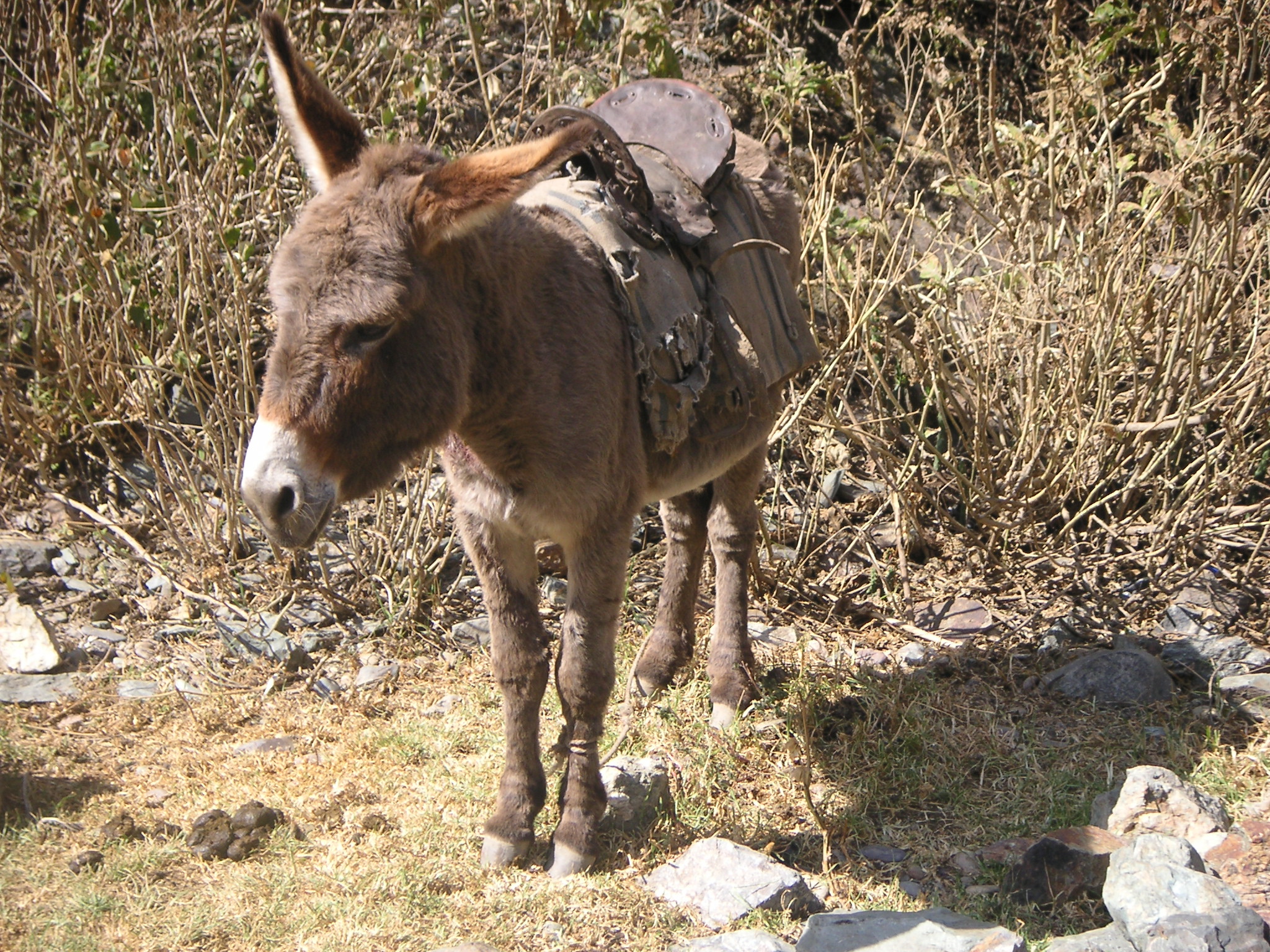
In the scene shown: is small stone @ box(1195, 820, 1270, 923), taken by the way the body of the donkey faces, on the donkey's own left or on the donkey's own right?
on the donkey's own left

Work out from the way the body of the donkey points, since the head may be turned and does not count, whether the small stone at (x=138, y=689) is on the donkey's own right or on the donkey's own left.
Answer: on the donkey's own right

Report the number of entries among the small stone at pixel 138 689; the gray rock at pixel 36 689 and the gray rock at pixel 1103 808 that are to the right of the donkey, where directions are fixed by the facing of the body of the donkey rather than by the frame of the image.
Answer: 2

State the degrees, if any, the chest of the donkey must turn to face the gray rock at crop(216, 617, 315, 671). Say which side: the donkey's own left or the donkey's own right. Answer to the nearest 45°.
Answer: approximately 90° to the donkey's own right

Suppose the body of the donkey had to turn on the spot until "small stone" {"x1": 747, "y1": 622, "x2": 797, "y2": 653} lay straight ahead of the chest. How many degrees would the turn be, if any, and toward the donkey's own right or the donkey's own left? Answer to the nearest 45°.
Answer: approximately 180°

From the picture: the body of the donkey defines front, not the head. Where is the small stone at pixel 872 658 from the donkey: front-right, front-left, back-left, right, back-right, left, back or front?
back

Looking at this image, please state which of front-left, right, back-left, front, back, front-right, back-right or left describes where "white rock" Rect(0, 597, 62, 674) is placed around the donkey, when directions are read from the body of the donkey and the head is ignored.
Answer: right

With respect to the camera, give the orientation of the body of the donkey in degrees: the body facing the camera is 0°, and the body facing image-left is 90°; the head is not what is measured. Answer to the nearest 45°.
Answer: approximately 45°

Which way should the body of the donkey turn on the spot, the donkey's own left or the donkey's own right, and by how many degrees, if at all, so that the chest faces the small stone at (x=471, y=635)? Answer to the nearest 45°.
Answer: approximately 135° to the donkey's own right

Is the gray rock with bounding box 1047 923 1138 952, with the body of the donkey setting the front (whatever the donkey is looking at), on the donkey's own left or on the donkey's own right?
on the donkey's own left

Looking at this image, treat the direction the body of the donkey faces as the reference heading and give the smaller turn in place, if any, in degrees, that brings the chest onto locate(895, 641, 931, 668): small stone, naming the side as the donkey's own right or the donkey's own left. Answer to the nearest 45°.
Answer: approximately 180°
